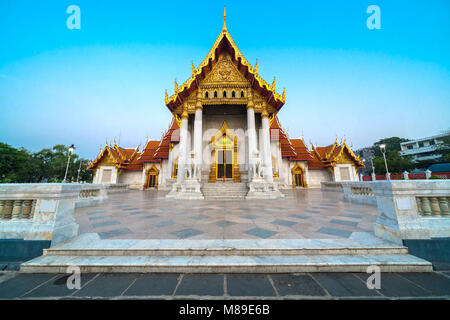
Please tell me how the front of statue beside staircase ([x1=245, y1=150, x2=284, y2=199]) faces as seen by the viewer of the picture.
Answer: facing the viewer

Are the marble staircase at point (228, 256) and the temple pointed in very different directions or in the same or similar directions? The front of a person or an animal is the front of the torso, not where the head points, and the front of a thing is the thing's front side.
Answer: same or similar directions

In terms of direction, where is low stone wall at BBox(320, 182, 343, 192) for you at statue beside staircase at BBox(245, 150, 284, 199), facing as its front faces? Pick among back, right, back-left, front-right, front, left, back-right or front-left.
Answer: back-left

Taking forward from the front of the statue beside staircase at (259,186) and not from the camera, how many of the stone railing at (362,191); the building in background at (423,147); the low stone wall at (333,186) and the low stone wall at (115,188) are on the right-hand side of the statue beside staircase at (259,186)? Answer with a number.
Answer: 1

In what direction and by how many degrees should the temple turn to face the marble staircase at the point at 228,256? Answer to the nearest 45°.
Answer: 0° — it already faces it

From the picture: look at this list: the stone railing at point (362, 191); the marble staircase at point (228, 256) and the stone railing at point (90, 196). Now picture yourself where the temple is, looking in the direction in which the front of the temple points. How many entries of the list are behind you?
0

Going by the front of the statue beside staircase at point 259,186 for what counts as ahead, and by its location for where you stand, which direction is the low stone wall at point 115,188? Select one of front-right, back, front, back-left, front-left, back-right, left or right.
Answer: right

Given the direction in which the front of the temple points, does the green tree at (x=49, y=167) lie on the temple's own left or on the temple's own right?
on the temple's own right

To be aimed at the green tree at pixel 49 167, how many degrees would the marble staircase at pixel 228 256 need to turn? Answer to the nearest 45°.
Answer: approximately 135° to its right

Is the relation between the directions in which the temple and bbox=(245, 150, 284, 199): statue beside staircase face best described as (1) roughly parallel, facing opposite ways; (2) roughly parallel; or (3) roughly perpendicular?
roughly parallel

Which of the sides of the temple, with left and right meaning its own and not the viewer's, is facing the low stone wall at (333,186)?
left

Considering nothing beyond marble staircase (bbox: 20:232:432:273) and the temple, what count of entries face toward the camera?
2

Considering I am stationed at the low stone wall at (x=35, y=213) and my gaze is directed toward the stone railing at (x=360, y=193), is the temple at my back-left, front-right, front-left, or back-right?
front-left

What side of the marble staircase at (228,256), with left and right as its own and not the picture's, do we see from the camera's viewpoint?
front

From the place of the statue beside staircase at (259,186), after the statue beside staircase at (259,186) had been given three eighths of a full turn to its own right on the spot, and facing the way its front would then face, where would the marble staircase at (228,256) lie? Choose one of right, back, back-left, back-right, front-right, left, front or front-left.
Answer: back-left
